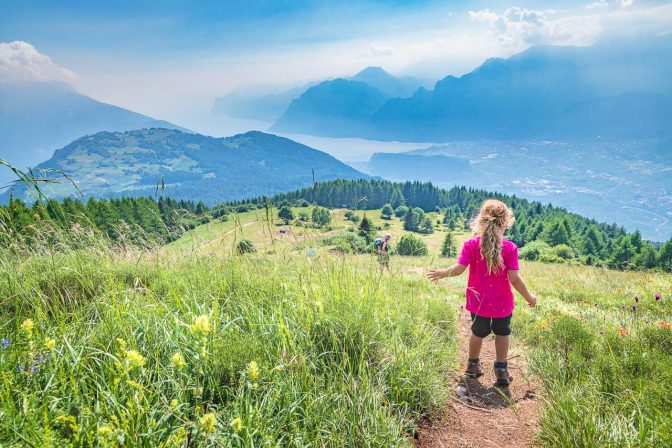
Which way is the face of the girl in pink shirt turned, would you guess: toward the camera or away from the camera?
away from the camera

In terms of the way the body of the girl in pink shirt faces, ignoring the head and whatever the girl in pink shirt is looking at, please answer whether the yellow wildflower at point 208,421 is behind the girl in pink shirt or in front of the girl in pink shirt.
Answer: behind

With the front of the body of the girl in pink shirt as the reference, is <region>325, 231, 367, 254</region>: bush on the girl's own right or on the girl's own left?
on the girl's own left

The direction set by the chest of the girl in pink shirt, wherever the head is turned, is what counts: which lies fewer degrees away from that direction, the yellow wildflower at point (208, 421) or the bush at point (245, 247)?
the bush

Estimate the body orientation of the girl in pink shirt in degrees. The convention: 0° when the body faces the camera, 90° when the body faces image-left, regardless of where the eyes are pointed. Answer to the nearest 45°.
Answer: approximately 180°

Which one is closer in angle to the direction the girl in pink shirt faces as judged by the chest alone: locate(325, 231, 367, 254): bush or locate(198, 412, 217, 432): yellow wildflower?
the bush

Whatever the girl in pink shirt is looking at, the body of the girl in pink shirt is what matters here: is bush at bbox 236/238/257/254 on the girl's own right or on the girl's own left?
on the girl's own left
